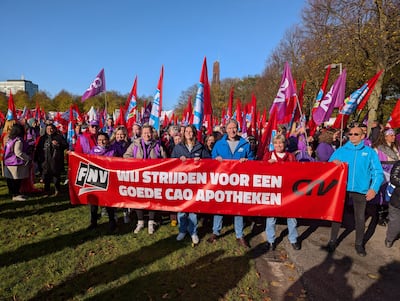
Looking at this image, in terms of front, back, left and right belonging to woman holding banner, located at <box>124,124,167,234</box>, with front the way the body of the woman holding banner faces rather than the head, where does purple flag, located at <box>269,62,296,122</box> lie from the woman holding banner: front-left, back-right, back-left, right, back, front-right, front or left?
left

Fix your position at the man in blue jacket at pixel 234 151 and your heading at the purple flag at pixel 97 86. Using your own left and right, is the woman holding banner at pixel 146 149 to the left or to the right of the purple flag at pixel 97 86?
left

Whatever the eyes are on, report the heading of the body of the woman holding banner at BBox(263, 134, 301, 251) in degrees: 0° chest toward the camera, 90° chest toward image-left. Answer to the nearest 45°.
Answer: approximately 0°

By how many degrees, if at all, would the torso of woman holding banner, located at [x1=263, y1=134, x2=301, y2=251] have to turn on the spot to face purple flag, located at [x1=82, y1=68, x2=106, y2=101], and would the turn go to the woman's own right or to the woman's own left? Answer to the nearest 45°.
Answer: approximately 135° to the woman's own right

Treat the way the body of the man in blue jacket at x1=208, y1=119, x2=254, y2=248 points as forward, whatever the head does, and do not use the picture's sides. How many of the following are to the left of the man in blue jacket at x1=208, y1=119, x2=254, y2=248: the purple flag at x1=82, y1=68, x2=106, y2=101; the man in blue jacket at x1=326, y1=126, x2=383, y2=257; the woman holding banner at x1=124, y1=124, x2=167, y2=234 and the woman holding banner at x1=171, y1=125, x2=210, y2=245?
1

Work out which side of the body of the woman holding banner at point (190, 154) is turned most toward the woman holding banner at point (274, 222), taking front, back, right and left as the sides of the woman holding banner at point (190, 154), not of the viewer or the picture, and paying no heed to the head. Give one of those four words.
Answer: left

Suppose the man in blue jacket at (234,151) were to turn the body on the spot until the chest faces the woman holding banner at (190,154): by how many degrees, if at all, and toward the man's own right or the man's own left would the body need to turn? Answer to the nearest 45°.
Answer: approximately 90° to the man's own right

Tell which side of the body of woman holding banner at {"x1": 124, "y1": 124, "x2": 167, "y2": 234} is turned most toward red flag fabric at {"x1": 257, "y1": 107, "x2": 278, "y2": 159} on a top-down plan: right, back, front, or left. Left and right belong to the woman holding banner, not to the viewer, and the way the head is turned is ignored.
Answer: left

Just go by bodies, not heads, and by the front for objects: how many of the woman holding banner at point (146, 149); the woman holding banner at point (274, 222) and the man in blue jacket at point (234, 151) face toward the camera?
3
